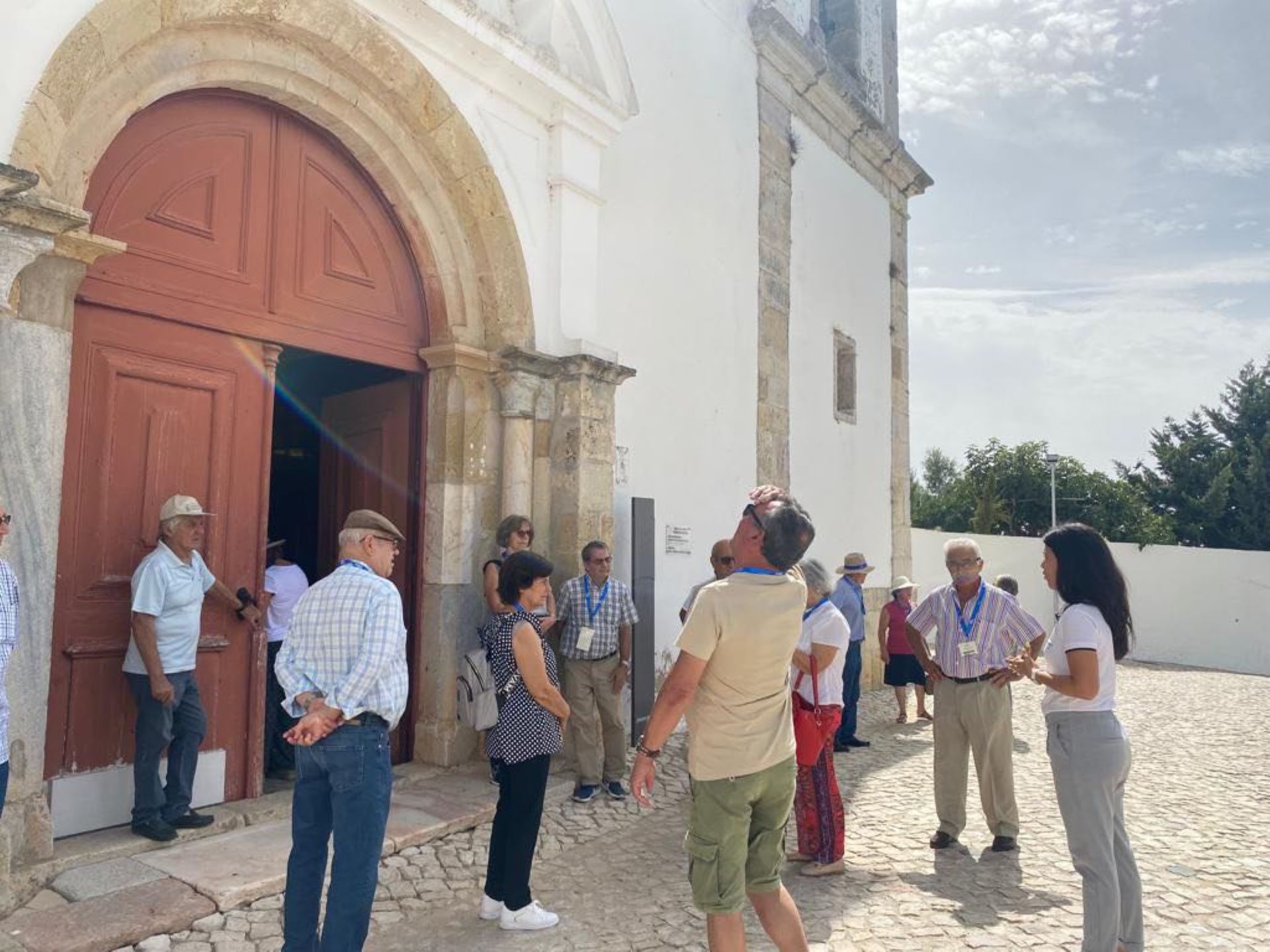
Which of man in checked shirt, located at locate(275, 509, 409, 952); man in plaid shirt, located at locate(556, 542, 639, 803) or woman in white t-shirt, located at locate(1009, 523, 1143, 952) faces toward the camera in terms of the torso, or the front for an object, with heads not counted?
the man in plaid shirt

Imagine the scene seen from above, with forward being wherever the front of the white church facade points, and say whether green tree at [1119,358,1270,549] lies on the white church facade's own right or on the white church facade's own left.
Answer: on the white church facade's own left

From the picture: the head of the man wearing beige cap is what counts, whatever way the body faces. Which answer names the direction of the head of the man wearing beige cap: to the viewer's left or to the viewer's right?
to the viewer's right

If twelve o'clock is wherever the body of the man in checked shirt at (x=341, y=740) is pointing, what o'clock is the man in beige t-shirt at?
The man in beige t-shirt is roughly at 2 o'clock from the man in checked shirt.

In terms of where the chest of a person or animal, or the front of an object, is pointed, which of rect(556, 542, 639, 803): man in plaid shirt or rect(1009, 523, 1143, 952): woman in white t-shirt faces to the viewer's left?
the woman in white t-shirt

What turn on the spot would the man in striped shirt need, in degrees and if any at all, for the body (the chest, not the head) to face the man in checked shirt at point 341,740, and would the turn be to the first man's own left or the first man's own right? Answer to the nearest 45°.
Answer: approximately 45° to the first man's own right

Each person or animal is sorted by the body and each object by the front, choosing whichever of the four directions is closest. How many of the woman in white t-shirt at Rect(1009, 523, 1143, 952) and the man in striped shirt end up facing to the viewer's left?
1

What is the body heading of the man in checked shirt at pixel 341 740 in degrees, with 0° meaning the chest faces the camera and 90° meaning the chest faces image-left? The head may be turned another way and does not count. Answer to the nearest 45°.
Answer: approximately 225°

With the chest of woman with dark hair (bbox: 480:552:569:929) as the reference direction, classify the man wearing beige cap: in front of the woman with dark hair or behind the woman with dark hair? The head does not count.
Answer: behind

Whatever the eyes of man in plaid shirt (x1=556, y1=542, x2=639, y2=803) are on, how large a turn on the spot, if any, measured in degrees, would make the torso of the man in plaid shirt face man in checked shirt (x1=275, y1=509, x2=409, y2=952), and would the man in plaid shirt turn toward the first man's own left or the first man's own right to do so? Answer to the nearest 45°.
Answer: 0° — they already face them

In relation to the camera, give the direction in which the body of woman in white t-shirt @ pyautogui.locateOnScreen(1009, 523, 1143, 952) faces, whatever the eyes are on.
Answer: to the viewer's left

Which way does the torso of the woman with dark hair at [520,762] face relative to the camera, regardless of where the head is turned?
to the viewer's right

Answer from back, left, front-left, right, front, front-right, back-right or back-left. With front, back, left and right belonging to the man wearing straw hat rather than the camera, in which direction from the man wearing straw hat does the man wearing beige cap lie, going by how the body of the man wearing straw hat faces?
back-right

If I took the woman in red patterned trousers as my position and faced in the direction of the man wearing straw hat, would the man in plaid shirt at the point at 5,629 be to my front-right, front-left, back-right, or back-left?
back-left

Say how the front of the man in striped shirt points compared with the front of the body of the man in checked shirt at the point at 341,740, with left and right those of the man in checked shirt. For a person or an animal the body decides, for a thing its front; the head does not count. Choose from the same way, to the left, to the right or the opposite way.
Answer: the opposite way

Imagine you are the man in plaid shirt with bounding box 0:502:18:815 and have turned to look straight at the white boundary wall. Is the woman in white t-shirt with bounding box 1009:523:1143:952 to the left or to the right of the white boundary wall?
right
